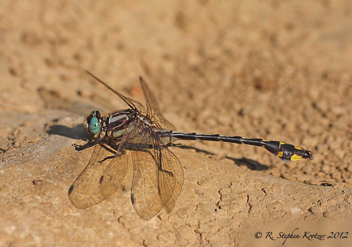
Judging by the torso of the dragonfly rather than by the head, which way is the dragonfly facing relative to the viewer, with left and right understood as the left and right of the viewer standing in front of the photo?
facing to the left of the viewer
